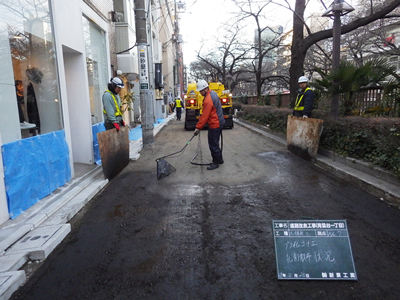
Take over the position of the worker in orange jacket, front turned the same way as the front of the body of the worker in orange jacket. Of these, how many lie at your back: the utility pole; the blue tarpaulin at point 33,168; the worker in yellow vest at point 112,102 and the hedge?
1

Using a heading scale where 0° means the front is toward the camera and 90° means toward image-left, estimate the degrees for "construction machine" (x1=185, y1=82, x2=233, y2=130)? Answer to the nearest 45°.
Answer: approximately 180°

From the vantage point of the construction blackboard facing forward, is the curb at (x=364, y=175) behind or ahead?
behind

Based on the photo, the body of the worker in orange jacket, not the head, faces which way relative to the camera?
to the viewer's left

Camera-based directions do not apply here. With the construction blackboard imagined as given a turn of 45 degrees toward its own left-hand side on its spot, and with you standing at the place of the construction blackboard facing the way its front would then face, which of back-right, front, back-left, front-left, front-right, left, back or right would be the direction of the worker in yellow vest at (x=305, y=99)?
back-left

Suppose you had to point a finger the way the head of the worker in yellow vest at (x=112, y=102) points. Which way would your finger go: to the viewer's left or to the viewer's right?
to the viewer's right

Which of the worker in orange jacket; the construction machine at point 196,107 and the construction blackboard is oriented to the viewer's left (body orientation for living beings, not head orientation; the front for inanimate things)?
the worker in orange jacket

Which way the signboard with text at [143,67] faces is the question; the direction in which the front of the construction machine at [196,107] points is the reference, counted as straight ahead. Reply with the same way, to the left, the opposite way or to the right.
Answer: the opposite way

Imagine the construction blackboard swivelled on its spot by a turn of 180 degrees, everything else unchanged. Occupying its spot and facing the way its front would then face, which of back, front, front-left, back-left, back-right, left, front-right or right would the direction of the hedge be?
front

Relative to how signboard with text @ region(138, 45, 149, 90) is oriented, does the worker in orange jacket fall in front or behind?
in front

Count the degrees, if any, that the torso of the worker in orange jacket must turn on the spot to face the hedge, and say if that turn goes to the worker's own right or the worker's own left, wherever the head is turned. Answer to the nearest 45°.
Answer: approximately 180°

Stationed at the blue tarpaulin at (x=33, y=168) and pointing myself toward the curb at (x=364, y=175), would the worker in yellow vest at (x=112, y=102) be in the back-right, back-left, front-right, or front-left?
front-left

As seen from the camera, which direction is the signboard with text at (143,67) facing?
toward the camera

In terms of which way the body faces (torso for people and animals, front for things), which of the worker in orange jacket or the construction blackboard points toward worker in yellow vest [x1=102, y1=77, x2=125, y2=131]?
the worker in orange jacket

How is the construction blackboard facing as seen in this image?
toward the camera

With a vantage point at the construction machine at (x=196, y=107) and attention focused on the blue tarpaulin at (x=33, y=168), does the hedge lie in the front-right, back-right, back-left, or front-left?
front-left

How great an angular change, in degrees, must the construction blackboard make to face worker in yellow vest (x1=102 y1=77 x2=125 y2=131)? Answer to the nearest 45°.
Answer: approximately 135° to its right
